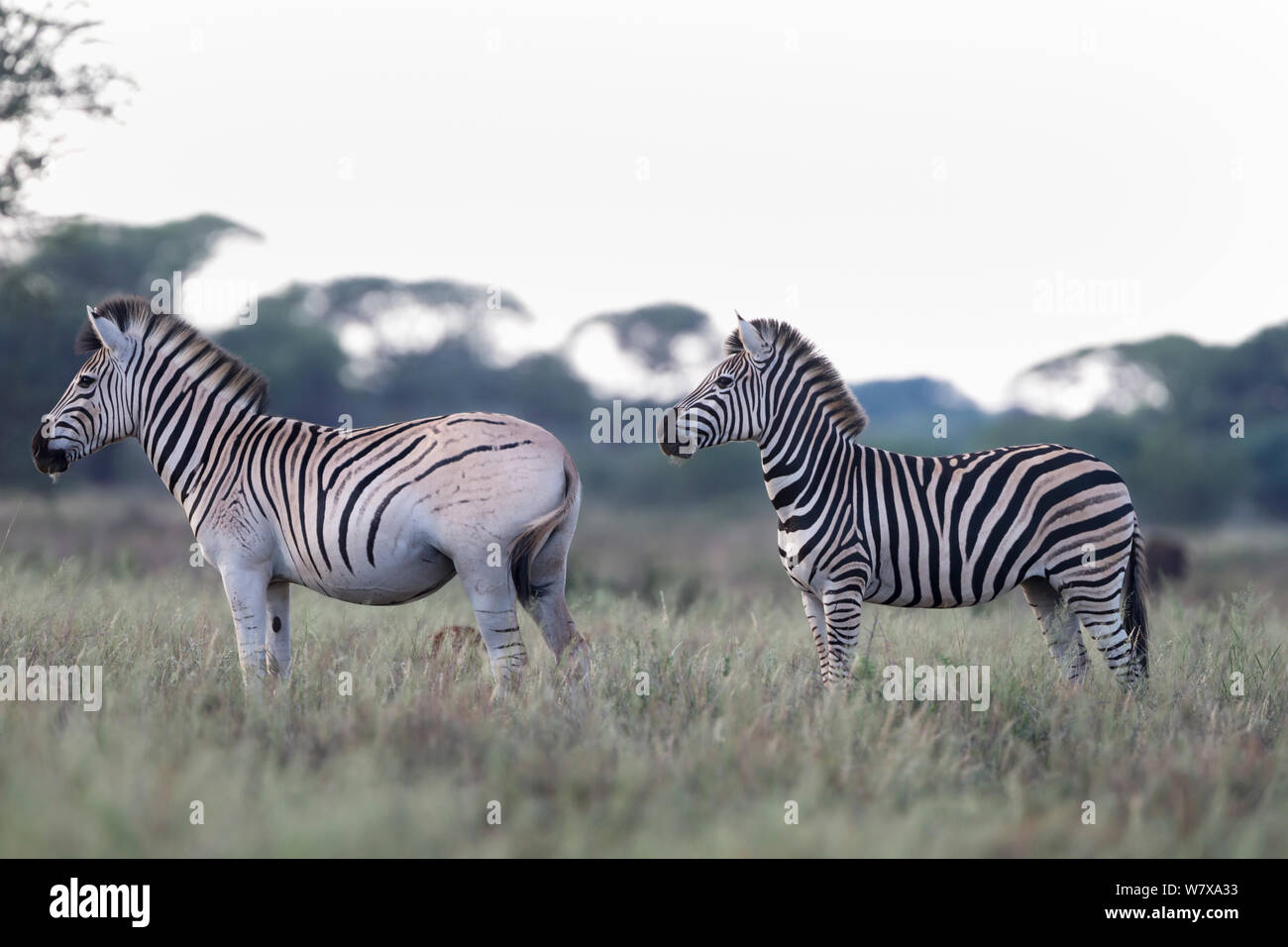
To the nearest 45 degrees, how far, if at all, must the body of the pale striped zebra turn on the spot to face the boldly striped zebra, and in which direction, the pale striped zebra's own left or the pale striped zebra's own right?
approximately 180°

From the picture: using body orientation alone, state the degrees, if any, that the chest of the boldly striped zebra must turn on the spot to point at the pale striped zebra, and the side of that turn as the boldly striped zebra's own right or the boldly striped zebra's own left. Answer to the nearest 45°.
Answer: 0° — it already faces it

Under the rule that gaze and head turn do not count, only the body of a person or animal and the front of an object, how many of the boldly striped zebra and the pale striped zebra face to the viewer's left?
2

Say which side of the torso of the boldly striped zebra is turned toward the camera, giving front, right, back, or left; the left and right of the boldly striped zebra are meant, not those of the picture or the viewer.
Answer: left

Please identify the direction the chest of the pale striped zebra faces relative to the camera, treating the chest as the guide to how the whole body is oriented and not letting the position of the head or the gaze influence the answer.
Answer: to the viewer's left
